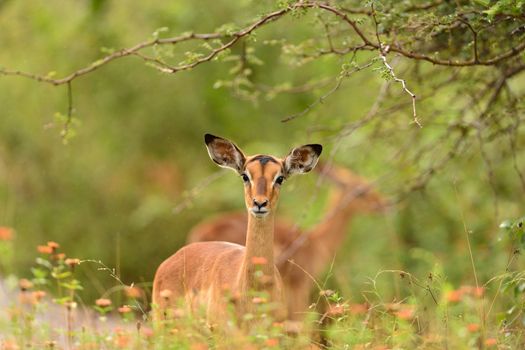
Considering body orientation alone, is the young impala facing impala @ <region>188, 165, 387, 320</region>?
no

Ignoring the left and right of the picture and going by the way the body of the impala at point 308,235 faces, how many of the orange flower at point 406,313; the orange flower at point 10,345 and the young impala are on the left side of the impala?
0

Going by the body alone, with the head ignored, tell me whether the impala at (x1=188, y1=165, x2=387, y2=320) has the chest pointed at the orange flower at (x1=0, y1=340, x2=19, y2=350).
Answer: no

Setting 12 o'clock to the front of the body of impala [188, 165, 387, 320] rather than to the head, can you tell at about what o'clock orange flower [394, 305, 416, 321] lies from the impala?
The orange flower is roughly at 3 o'clock from the impala.

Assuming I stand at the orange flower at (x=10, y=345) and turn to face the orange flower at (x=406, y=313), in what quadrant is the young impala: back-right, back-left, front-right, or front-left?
front-left

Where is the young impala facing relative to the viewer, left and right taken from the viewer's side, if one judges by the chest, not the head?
facing the viewer and to the right of the viewer

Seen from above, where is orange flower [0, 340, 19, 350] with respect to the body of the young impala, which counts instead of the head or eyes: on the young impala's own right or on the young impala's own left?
on the young impala's own right

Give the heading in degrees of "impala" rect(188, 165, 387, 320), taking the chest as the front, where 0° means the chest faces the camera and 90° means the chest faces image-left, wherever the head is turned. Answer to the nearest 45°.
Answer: approximately 270°

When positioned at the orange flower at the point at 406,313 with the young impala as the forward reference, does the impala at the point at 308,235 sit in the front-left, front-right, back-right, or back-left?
front-right

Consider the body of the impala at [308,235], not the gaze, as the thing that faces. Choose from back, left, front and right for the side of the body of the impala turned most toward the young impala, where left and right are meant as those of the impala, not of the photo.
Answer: right

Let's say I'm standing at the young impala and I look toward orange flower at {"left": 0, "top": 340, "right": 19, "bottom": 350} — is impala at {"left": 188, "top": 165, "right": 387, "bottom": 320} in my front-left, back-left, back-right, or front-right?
back-right

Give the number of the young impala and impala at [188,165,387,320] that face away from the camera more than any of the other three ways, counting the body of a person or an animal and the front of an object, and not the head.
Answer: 0

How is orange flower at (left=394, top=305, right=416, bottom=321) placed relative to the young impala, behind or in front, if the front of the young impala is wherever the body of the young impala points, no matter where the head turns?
in front
